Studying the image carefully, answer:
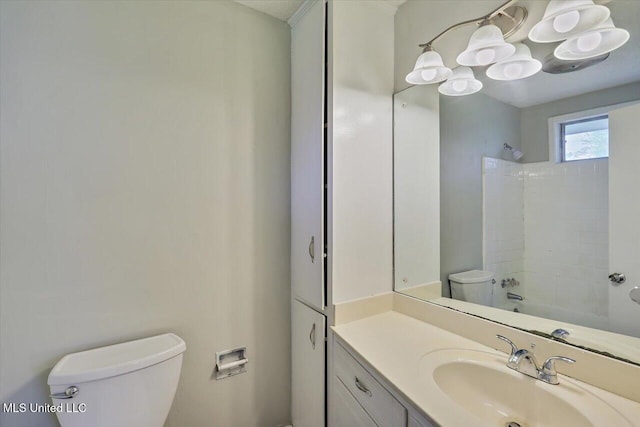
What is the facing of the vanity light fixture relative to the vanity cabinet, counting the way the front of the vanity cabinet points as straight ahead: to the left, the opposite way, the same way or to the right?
the same way

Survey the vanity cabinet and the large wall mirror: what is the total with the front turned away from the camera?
0

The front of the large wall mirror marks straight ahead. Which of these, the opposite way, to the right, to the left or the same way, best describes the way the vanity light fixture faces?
the same way

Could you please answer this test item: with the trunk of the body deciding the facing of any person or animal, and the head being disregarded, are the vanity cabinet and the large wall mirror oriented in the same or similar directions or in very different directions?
same or similar directions

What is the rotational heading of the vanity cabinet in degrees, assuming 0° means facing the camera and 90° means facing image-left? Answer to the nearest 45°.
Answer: approximately 45°

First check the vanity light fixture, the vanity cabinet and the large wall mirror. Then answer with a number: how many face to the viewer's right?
0

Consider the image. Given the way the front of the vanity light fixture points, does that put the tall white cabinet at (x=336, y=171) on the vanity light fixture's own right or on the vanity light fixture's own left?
on the vanity light fixture's own right

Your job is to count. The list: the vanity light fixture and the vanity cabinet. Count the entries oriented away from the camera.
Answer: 0

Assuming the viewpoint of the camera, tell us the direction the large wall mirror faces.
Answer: facing the viewer and to the left of the viewer
